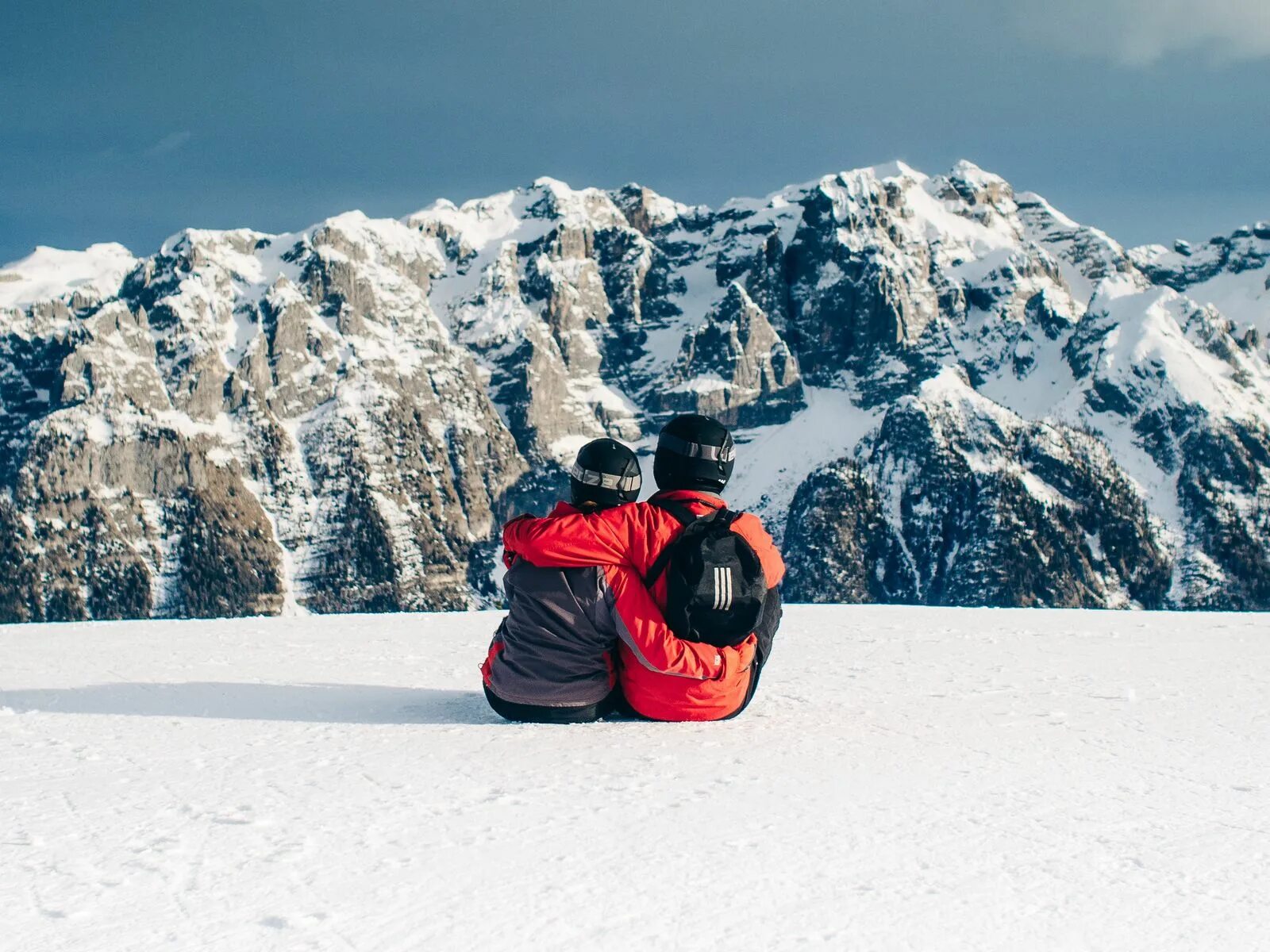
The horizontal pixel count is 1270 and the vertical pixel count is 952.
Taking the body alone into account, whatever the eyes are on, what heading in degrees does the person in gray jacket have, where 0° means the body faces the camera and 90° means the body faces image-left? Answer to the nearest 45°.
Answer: approximately 180°

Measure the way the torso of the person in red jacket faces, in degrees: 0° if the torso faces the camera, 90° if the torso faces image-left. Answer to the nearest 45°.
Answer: approximately 180°
